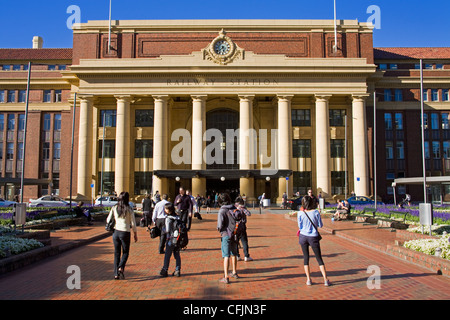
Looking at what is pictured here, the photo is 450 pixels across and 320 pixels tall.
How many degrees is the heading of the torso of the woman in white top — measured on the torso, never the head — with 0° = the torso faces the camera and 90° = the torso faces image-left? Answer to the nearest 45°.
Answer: approximately 180°

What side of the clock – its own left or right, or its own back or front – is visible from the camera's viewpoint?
front

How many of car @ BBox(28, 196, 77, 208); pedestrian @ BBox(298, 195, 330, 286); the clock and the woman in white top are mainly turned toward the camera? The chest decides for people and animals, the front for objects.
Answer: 1

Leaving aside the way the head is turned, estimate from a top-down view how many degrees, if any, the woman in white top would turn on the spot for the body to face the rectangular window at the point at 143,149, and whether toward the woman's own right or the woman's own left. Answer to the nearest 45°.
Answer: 0° — they already face it

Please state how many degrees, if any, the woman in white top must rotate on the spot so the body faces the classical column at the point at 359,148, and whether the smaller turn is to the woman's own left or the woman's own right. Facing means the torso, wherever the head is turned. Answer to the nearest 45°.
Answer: approximately 45° to the woman's own right

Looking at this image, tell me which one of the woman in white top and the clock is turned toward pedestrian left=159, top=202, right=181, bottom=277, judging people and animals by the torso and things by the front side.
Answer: the clock

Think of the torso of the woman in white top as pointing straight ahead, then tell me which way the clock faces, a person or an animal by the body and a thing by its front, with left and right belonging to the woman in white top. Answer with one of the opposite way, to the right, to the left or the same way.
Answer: the opposite way

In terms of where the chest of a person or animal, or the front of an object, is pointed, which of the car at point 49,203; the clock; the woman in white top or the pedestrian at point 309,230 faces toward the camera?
the clock

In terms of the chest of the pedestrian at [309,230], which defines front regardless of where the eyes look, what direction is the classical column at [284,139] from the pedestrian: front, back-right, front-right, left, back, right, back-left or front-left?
front

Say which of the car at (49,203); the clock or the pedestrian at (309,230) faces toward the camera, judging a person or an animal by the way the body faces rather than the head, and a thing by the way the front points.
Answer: the clock

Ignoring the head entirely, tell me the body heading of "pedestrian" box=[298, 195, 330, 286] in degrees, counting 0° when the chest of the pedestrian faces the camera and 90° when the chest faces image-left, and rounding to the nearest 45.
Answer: approximately 180°

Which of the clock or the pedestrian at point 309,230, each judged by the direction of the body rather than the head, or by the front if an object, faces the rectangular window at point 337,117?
the pedestrian
